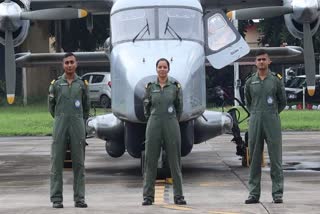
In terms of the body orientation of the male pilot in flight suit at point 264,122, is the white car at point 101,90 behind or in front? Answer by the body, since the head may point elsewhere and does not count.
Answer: behind

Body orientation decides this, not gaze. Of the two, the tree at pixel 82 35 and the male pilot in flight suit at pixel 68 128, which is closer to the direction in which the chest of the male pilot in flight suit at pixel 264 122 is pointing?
the male pilot in flight suit

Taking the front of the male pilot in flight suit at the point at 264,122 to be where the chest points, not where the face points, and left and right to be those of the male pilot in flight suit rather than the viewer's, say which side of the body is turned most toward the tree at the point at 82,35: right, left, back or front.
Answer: back

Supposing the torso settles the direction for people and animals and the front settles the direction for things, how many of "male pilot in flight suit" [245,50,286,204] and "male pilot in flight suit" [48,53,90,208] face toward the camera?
2

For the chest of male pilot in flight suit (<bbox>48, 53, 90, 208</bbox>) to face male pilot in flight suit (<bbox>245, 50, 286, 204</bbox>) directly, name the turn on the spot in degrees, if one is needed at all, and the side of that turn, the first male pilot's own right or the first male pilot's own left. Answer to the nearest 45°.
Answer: approximately 90° to the first male pilot's own left

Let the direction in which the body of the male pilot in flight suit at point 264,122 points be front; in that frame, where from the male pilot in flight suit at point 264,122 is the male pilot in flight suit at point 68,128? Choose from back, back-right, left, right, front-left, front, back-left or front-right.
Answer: right

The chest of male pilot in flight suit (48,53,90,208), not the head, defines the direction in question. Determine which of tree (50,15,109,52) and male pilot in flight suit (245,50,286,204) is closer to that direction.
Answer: the male pilot in flight suit

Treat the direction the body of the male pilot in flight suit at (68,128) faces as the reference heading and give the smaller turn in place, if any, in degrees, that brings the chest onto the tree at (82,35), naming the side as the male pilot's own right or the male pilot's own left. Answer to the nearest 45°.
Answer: approximately 180°

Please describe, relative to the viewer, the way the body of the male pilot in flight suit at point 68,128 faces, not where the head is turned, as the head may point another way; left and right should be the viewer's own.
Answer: facing the viewer

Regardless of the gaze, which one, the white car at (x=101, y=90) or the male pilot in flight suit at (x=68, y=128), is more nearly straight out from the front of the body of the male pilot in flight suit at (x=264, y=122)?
the male pilot in flight suit

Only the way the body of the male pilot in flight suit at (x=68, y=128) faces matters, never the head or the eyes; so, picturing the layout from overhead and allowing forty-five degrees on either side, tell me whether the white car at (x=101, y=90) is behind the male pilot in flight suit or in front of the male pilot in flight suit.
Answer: behind

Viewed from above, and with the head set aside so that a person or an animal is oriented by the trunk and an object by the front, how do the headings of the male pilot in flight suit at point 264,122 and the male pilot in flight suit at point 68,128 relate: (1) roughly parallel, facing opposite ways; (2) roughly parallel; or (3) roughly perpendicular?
roughly parallel
